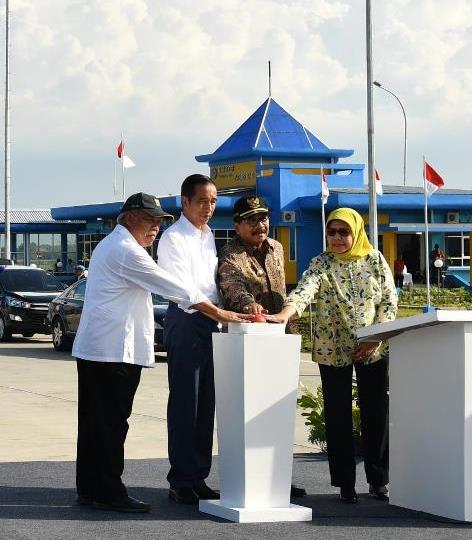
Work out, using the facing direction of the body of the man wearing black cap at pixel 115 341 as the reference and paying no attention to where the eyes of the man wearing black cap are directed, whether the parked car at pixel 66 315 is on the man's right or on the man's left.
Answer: on the man's left

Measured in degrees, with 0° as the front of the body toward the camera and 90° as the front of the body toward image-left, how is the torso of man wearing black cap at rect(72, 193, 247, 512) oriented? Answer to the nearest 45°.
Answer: approximately 270°

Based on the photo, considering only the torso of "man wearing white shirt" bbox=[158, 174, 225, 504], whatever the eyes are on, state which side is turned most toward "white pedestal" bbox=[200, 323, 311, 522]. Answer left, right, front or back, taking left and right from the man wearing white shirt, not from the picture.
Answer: front

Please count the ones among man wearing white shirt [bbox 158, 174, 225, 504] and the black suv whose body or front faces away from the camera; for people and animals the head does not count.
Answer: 0

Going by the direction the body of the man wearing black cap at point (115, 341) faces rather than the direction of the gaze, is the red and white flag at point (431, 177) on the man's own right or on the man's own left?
on the man's own left

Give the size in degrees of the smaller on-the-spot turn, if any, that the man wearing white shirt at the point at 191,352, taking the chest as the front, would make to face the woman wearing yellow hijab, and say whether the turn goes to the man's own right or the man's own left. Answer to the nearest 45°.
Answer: approximately 45° to the man's own left

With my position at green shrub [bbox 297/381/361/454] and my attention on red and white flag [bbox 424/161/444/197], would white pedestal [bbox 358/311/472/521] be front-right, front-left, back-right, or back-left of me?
back-right
